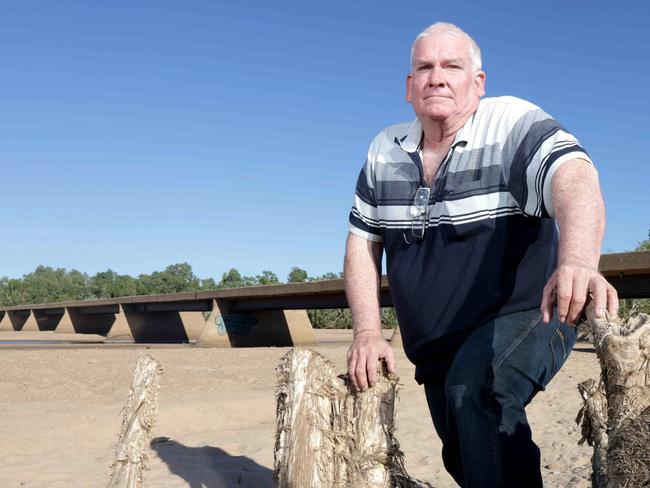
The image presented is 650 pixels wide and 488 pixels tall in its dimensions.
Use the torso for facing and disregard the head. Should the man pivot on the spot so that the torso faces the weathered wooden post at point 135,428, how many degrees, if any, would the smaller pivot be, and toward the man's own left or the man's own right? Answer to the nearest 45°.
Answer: approximately 90° to the man's own right

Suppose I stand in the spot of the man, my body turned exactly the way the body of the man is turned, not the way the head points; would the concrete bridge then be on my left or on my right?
on my right

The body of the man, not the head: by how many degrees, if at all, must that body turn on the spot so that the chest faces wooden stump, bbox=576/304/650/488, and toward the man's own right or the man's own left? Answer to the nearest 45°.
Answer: approximately 90° to the man's own left

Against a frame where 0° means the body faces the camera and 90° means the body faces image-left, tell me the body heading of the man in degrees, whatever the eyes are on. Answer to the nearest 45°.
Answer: approximately 45°

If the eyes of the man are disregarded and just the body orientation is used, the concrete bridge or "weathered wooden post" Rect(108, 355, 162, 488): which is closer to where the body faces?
the weathered wooden post
